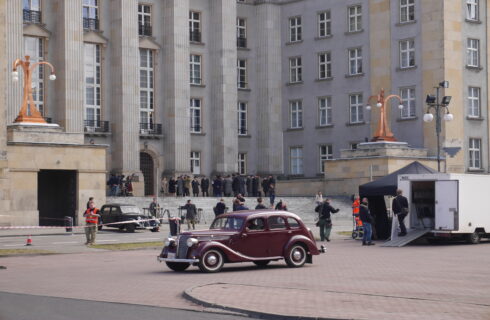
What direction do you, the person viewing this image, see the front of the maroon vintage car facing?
facing the viewer and to the left of the viewer

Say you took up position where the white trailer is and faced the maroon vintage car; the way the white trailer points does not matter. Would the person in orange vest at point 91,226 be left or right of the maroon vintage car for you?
right

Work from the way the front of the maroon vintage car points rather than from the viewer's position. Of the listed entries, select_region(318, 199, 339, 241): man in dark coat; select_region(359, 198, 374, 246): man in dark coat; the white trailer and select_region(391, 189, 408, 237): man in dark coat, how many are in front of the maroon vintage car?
0

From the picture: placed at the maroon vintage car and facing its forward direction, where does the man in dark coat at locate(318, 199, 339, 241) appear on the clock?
The man in dark coat is roughly at 5 o'clock from the maroon vintage car.

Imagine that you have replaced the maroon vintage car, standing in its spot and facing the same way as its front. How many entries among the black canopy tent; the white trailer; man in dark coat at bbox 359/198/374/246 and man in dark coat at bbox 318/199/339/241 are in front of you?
0

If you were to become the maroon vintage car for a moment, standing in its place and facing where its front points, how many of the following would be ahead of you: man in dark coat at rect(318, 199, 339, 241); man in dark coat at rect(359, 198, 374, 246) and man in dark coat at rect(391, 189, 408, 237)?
0

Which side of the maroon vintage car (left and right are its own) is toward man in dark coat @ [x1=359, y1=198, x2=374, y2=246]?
back

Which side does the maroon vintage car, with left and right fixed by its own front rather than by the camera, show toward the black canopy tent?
back

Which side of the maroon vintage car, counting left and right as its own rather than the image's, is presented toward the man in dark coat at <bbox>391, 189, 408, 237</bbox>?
back

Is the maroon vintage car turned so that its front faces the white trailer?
no

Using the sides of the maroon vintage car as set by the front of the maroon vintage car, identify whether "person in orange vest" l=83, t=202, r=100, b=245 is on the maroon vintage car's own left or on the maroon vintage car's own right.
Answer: on the maroon vintage car's own right
